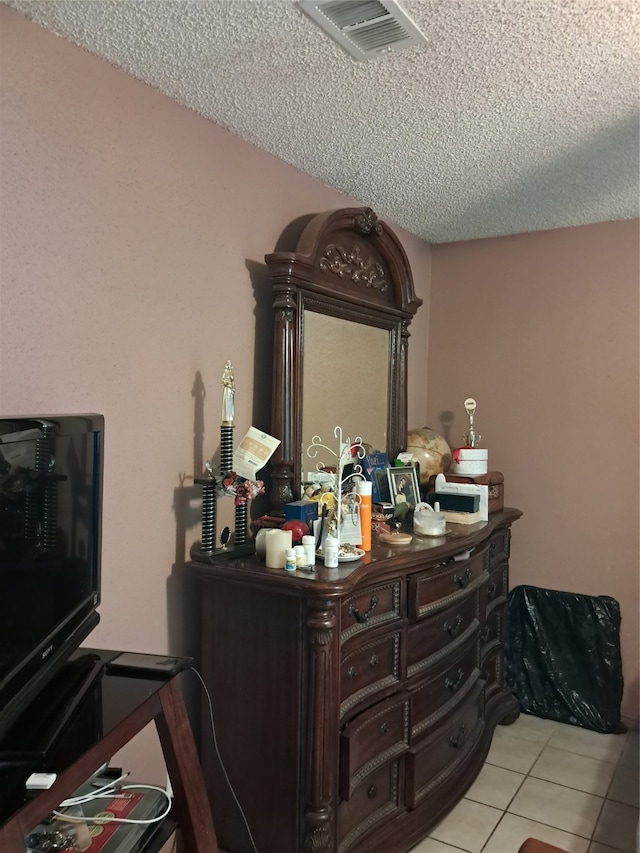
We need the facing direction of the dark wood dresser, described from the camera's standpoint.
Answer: facing the viewer and to the right of the viewer

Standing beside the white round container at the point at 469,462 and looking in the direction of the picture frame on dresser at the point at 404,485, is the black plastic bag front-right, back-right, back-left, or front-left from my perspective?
back-left

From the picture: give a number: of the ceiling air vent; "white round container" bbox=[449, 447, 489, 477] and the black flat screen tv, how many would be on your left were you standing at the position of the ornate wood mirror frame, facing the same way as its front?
1

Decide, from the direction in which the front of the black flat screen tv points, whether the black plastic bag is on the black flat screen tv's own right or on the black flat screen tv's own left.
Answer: on the black flat screen tv's own left

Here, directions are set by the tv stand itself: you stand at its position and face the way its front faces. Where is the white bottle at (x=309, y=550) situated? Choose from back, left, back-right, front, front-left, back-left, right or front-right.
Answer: left

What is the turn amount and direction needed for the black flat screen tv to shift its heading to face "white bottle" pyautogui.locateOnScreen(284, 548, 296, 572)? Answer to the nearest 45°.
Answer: approximately 90° to its left

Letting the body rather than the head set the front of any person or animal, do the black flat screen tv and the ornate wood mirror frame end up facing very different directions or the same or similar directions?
same or similar directions

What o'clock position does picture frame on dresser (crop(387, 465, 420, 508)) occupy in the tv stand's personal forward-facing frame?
The picture frame on dresser is roughly at 9 o'clock from the tv stand.

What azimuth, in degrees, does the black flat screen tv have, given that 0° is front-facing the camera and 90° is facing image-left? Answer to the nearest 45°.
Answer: approximately 315°

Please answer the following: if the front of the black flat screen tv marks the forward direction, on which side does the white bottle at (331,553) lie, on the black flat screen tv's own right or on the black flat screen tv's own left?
on the black flat screen tv's own left

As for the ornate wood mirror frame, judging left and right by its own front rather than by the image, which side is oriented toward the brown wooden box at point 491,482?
left

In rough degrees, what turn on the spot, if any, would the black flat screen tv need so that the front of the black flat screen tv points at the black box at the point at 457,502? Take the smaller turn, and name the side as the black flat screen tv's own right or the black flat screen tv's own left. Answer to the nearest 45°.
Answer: approximately 90° to the black flat screen tv's own left

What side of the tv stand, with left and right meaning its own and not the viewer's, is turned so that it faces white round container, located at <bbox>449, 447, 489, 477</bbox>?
left

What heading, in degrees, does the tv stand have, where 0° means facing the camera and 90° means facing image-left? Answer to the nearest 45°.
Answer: approximately 315°
